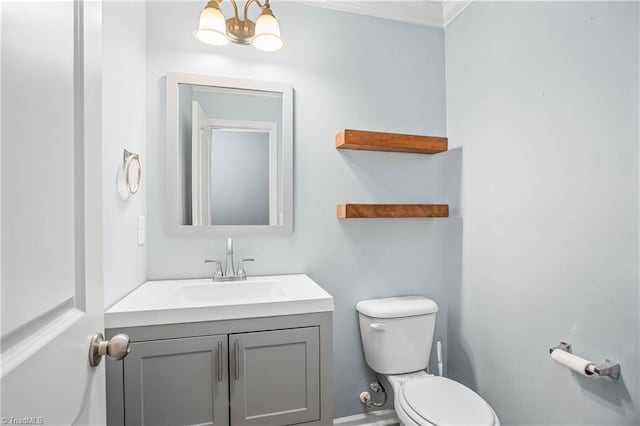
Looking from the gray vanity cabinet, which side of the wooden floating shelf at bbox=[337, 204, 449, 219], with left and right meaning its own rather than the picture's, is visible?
right

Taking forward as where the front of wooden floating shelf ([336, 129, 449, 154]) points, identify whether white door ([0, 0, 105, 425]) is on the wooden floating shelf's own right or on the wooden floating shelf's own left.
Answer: on the wooden floating shelf's own right

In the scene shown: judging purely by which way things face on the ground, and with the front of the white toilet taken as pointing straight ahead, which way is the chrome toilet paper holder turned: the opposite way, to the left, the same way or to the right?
to the right

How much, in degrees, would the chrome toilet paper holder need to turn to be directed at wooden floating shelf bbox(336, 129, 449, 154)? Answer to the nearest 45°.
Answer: approximately 45° to its right

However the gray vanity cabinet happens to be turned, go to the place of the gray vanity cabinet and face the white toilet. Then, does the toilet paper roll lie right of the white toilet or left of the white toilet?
right

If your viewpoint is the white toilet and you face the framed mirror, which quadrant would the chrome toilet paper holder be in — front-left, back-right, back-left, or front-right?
back-left

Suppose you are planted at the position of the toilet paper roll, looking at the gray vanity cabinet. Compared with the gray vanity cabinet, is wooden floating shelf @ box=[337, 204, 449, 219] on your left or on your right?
right

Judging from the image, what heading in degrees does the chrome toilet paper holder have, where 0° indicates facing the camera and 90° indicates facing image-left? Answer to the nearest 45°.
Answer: approximately 45°

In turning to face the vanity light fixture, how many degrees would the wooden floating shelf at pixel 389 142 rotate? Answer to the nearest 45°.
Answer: approximately 90° to its right
